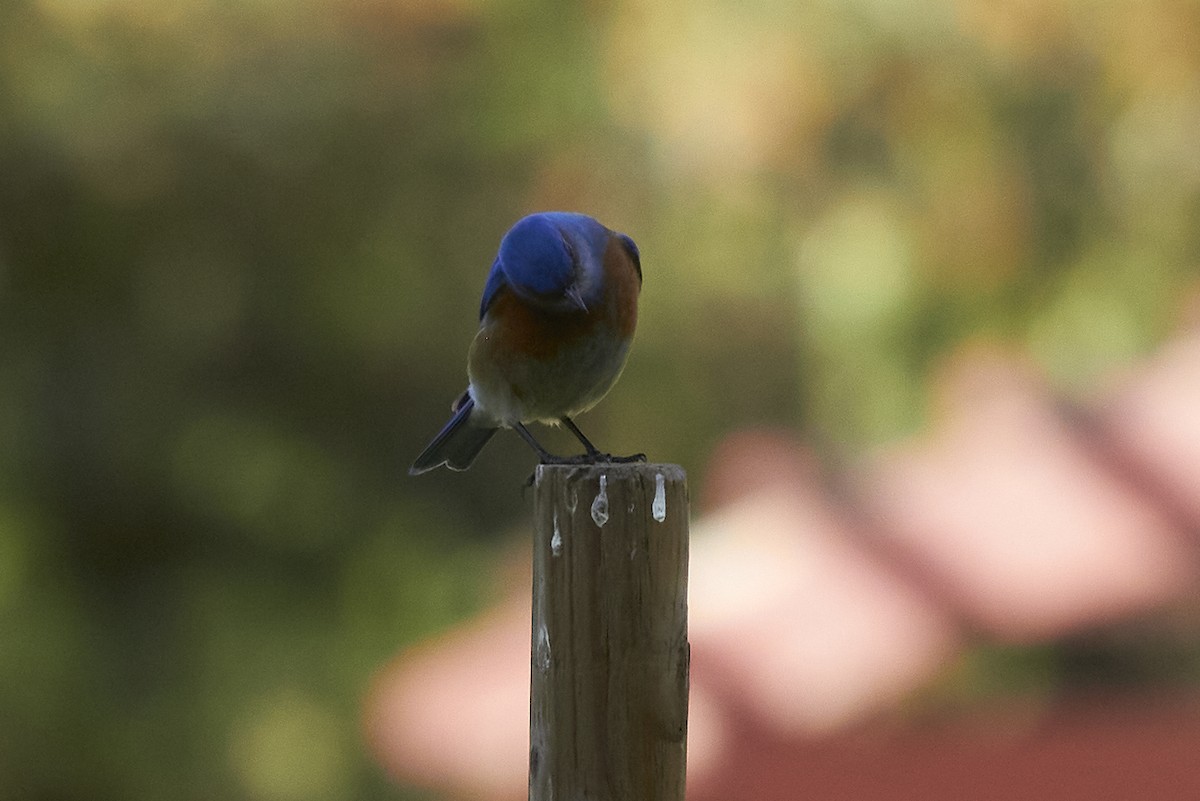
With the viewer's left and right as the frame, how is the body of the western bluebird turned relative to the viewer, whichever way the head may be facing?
facing the viewer and to the right of the viewer
